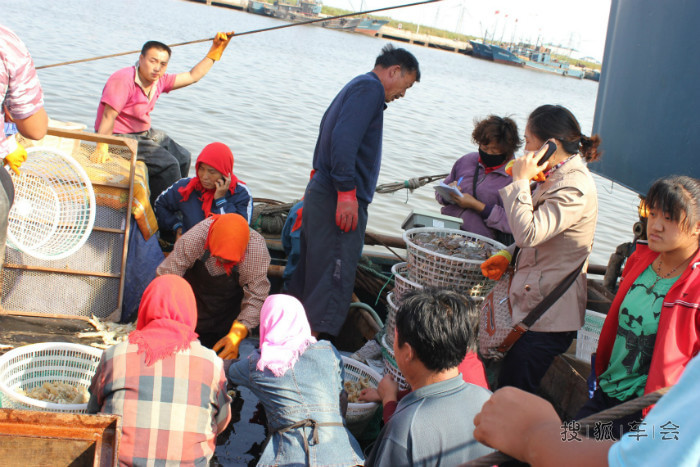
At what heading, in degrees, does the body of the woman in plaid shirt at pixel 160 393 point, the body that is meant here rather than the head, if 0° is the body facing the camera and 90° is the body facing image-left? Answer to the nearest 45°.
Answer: approximately 180°

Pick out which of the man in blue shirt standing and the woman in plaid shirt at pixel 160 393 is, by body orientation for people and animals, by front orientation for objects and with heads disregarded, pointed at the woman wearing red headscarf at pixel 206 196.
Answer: the woman in plaid shirt

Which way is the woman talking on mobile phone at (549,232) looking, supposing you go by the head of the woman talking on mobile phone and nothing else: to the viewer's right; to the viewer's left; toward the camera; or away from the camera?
to the viewer's left

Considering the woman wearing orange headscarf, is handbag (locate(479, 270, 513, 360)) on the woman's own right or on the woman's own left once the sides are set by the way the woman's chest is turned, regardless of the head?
on the woman's own left

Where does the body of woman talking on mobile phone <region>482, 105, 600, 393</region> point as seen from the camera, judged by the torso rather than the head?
to the viewer's left

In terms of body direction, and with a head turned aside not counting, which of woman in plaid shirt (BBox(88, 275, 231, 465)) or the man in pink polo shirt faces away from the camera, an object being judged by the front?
the woman in plaid shirt

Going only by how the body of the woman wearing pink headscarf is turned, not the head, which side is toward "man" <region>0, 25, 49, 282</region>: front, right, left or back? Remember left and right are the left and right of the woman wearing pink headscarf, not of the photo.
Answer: left

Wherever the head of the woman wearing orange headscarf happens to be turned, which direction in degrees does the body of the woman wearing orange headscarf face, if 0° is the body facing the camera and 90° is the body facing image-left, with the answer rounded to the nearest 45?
approximately 0°

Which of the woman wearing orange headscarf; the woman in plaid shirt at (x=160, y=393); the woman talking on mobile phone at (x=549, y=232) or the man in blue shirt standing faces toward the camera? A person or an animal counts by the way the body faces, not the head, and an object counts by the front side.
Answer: the woman wearing orange headscarf

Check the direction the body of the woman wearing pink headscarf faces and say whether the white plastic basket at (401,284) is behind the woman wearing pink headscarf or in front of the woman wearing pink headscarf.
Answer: in front

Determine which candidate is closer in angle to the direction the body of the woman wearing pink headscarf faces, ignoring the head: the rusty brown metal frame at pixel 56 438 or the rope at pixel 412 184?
the rope

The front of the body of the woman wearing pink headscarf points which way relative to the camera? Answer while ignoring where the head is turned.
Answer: away from the camera
